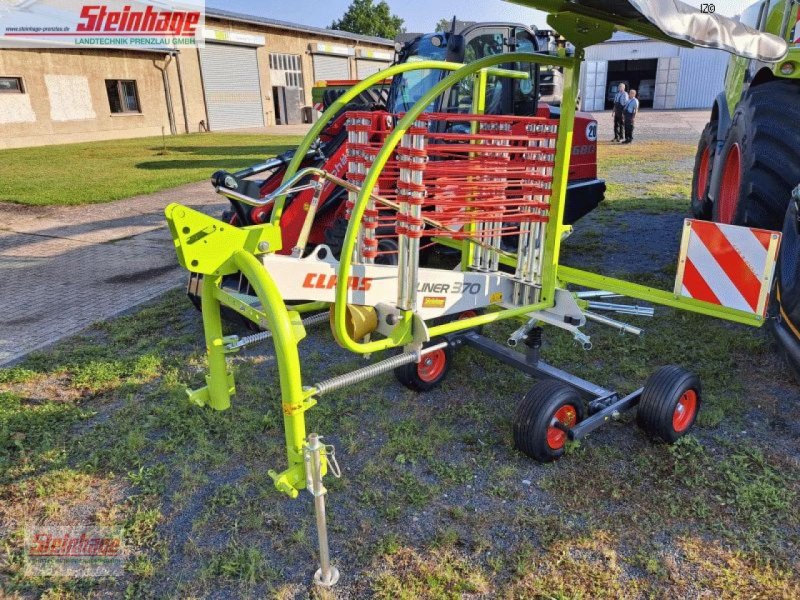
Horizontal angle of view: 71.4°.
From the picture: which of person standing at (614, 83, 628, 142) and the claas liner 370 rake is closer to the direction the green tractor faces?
the person standing

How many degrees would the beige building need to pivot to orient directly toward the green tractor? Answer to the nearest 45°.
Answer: approximately 45° to its right

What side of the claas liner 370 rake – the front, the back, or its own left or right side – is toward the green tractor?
back

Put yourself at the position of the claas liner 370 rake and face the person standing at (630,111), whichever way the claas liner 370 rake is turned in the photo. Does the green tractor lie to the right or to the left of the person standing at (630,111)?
right

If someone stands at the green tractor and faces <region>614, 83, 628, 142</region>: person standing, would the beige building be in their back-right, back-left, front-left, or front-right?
front-left

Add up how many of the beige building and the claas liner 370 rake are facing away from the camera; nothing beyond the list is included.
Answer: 0

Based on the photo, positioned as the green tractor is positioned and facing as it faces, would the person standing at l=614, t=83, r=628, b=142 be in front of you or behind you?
in front

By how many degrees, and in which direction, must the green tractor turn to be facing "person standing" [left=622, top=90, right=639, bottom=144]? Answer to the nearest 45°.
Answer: approximately 45° to its right

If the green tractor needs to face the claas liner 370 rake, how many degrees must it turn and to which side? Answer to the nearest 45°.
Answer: approximately 90° to its left

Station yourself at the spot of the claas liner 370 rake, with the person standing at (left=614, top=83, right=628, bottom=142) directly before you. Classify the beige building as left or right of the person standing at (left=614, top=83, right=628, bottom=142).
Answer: left

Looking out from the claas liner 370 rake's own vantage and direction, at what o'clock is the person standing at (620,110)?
The person standing is roughly at 5 o'clock from the claas liner 370 rake.

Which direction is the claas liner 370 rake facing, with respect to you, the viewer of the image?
facing the viewer and to the left of the viewer

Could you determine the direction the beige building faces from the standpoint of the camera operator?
facing the viewer and to the right of the viewer

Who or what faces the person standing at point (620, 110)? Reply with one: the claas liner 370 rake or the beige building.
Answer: the beige building

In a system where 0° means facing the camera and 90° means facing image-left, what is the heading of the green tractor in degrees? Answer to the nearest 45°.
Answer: approximately 135°

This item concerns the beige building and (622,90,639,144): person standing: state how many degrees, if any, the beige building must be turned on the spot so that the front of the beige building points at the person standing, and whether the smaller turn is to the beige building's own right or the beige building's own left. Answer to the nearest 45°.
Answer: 0° — it already faces them
